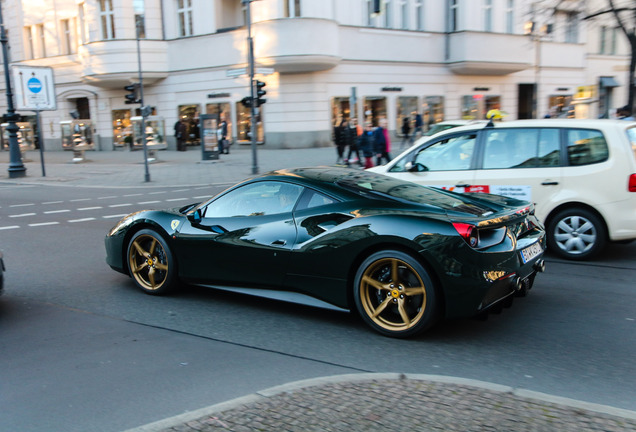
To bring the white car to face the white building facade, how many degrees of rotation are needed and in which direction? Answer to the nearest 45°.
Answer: approximately 45° to its right

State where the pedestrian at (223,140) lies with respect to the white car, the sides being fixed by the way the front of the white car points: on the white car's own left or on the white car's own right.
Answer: on the white car's own right

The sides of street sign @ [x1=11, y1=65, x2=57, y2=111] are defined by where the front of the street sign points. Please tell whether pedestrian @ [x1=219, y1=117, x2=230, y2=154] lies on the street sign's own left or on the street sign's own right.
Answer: on the street sign's own left

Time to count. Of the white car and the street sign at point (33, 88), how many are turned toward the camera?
1

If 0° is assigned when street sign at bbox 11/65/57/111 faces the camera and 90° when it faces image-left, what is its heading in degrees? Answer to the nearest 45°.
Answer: approximately 0°

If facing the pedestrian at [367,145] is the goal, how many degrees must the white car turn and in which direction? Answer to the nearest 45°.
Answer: approximately 45° to its right

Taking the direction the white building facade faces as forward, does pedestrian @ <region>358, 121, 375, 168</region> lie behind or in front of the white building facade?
in front

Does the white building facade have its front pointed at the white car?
yes

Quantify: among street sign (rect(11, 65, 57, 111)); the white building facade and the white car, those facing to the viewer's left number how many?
1

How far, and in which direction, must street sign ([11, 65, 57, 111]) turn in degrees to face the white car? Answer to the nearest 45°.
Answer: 0° — it already faces it

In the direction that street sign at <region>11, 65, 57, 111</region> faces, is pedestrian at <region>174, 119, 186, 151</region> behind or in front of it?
behind

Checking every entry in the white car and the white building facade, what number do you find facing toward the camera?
1

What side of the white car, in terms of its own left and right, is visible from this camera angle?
left

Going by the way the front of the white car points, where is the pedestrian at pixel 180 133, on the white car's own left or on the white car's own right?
on the white car's own right
